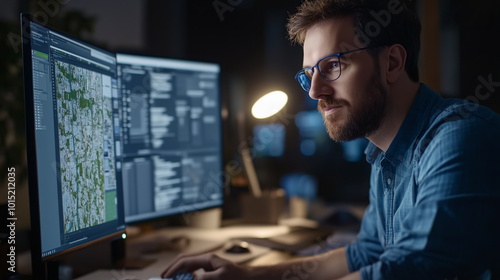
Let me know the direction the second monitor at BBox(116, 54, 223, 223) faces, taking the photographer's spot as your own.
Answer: facing the viewer and to the right of the viewer

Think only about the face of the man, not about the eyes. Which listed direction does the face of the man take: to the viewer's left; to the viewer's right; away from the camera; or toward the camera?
to the viewer's left

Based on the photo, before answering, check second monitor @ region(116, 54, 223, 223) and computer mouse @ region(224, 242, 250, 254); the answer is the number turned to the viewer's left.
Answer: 1

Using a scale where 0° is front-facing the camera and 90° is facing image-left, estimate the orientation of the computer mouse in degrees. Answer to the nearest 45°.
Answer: approximately 90°

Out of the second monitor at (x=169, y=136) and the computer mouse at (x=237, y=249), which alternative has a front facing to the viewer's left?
the computer mouse

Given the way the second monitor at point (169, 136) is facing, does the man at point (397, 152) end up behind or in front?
in front
